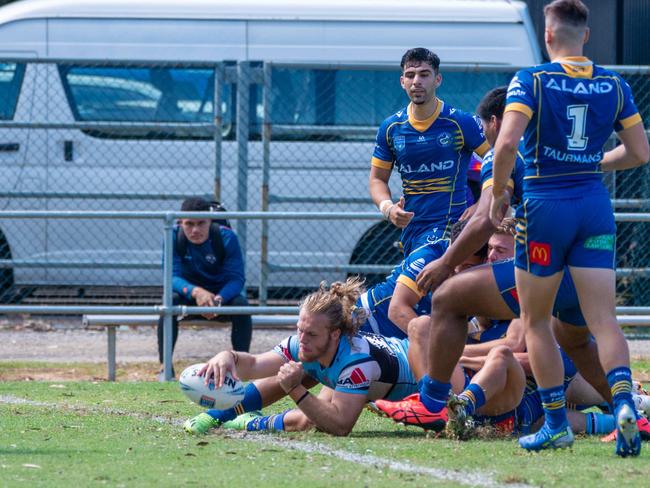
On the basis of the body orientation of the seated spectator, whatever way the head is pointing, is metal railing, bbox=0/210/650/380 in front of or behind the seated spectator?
in front

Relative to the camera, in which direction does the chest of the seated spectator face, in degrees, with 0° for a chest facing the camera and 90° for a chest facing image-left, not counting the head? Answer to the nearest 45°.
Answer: approximately 0°

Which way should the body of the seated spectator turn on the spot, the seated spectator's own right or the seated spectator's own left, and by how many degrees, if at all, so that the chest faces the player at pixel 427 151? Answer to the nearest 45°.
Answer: approximately 45° to the seated spectator's own left

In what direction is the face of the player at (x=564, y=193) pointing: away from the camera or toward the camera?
away from the camera

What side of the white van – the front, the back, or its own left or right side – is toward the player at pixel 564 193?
left

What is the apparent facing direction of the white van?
to the viewer's left

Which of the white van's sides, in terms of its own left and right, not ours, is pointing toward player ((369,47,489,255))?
left
